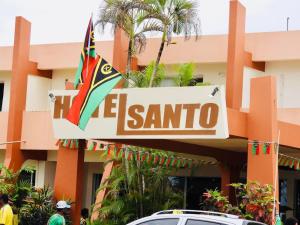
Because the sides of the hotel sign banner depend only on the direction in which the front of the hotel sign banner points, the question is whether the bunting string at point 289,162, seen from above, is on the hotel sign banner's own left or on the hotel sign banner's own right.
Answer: on the hotel sign banner's own left

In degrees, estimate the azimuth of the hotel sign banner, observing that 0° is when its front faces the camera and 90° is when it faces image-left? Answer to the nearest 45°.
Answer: approximately 0°

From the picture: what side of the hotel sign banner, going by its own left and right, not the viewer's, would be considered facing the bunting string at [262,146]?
left

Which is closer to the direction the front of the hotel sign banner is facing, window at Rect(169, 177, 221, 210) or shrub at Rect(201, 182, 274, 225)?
the shrub
